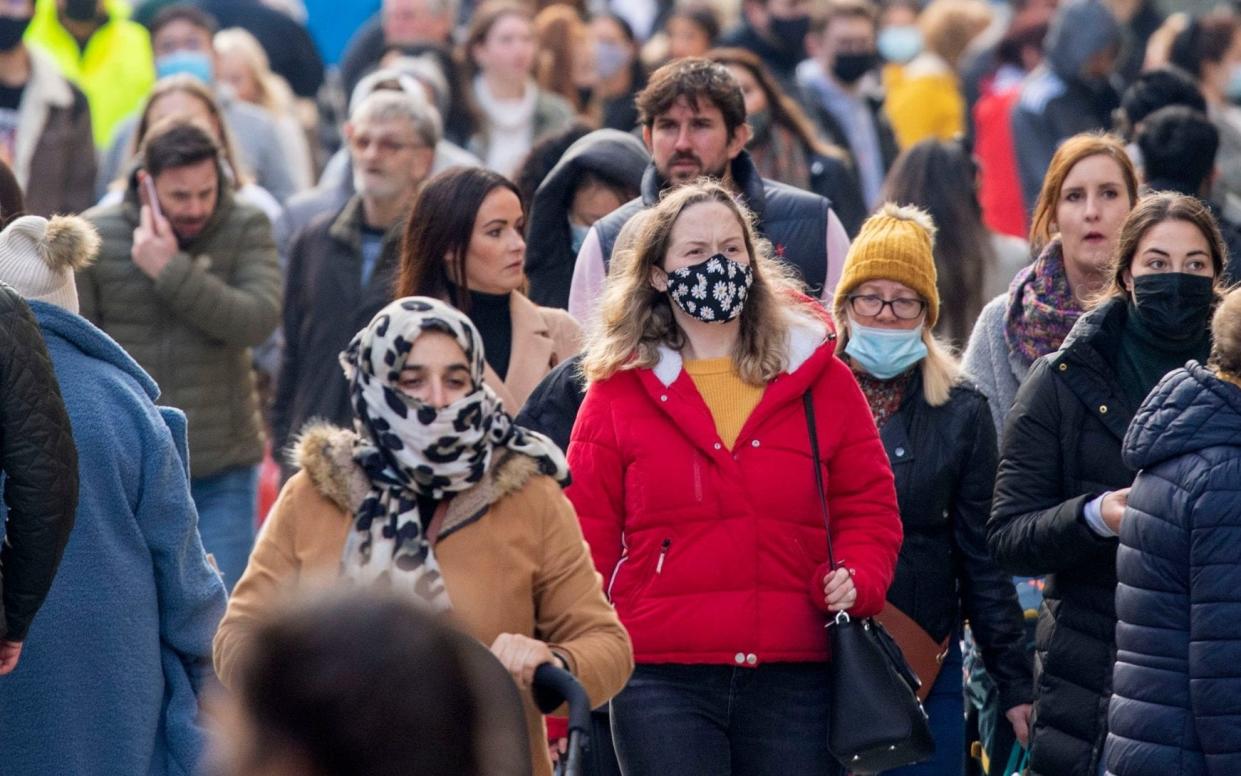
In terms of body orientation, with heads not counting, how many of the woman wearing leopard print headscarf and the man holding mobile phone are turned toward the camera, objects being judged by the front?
2

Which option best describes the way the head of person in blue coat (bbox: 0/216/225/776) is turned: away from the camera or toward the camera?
away from the camera

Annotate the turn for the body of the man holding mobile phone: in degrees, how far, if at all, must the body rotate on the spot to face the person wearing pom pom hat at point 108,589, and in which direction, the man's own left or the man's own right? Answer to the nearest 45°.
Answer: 0° — they already face them

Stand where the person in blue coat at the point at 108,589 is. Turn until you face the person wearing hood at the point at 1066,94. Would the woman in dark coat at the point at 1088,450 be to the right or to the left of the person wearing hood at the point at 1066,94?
right

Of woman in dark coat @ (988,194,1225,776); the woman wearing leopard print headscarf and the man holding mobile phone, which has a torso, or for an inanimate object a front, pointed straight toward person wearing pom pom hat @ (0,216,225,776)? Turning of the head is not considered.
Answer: the man holding mobile phone

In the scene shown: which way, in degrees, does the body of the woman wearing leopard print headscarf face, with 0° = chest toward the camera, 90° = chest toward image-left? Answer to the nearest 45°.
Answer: approximately 0°

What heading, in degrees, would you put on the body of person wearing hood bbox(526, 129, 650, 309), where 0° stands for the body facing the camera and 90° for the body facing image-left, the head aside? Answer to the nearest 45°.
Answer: approximately 315°
